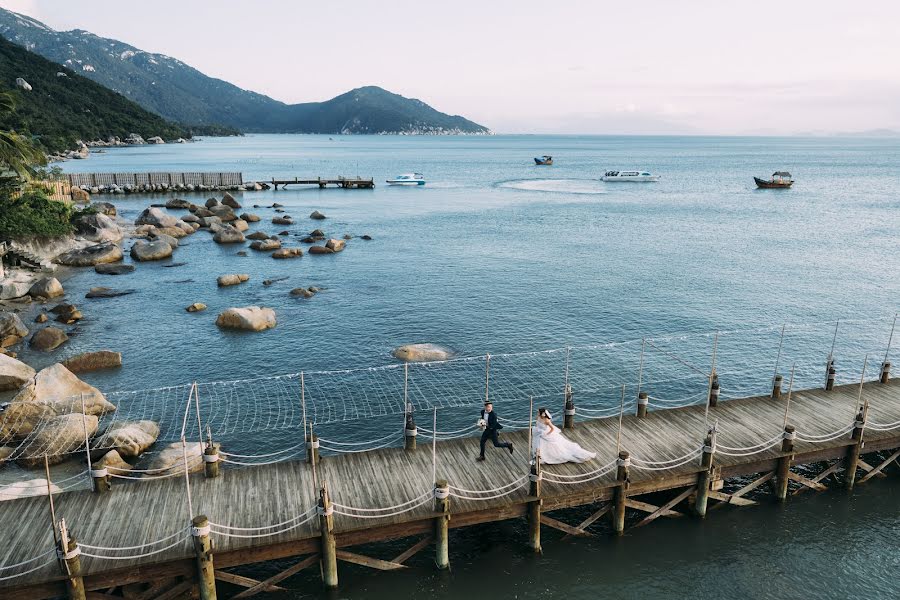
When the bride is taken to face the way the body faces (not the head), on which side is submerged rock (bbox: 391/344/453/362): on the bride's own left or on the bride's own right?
on the bride's own right

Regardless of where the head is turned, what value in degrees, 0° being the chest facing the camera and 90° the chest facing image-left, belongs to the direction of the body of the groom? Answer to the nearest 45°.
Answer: approximately 45°

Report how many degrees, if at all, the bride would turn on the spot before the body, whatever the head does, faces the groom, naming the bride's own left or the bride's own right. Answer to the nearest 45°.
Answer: approximately 45° to the bride's own right

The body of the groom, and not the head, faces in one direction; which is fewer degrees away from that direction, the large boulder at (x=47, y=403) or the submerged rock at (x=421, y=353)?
the large boulder

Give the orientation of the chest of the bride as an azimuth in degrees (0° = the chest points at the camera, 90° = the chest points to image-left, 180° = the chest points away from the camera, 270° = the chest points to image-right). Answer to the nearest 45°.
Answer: approximately 45°
